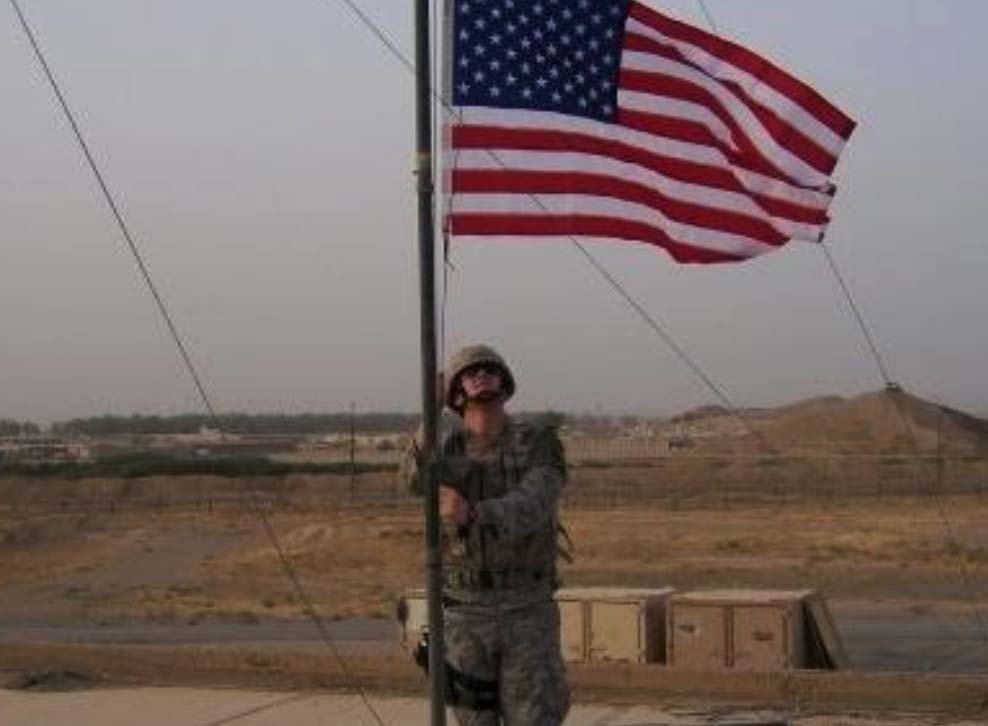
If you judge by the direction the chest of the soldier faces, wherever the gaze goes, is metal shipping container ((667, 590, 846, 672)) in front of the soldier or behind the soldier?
behind

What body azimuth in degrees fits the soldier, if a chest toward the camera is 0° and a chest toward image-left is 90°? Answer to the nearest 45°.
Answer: approximately 0°

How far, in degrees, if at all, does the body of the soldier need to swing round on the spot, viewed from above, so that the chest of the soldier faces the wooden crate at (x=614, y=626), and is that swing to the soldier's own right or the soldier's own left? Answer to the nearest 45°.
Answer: approximately 180°
